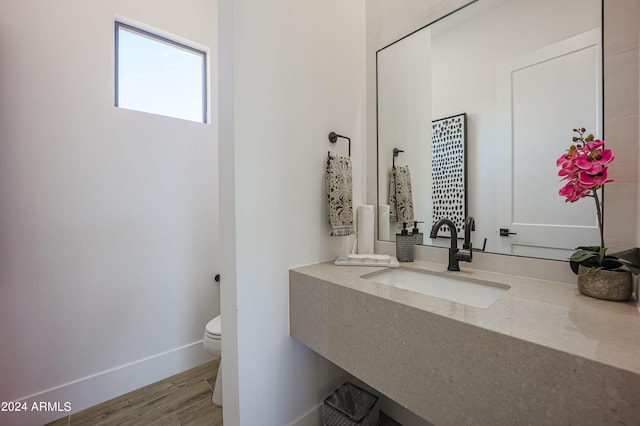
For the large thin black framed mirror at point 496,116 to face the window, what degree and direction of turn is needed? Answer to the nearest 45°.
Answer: approximately 45° to its right

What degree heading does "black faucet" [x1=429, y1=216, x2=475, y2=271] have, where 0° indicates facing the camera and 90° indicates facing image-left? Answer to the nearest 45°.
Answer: approximately 45°

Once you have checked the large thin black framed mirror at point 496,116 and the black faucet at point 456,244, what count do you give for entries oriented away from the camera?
0

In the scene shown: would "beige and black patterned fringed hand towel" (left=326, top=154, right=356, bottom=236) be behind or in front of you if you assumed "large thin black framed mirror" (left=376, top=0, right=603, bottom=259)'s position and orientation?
in front

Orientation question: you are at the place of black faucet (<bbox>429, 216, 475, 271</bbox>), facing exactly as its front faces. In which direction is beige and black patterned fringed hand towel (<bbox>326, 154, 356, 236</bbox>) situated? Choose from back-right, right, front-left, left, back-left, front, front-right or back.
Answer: front-right

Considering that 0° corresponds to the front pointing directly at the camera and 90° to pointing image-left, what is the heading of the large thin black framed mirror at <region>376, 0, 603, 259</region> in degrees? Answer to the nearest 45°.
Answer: approximately 45°
